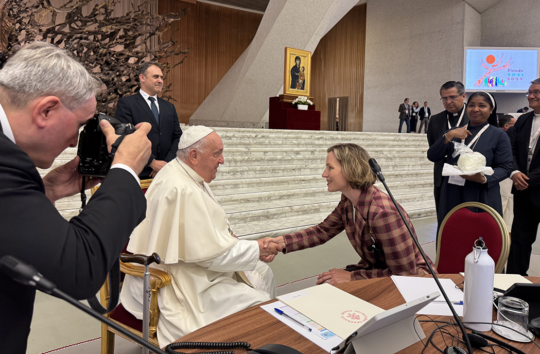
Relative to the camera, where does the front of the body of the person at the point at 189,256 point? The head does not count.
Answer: to the viewer's right

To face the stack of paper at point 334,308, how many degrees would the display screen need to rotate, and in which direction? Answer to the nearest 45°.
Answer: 0° — it already faces it

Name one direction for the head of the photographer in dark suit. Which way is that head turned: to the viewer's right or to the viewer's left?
to the viewer's right

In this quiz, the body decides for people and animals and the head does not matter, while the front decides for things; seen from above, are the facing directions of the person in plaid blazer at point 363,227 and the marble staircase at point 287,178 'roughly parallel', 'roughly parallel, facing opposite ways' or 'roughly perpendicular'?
roughly perpendicular

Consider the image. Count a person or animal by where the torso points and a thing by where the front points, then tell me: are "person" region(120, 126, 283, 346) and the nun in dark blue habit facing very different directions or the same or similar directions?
very different directions

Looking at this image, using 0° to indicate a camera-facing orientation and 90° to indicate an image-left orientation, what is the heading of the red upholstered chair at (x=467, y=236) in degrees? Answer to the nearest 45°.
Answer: approximately 45°

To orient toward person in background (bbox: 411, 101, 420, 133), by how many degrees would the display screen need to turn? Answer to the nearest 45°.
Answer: approximately 90° to its right

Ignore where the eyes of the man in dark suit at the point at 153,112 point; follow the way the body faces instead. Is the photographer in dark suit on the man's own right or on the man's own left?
on the man's own right
